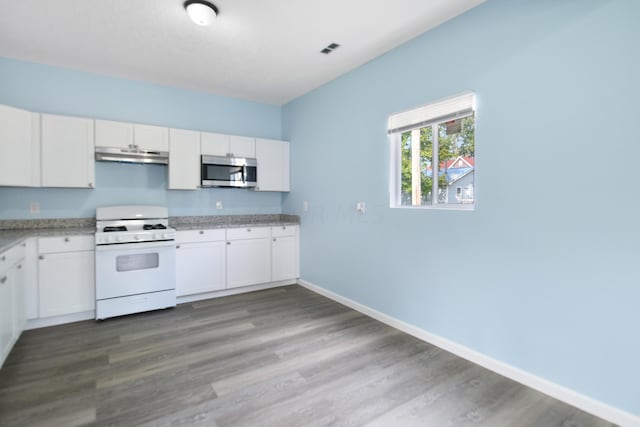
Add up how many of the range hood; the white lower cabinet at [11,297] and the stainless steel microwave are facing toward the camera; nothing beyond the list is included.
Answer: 2

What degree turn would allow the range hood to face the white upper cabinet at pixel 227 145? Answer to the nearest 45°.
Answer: approximately 90° to its left

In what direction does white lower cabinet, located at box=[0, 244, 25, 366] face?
to the viewer's right

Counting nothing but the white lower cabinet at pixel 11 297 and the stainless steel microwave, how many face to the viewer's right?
1

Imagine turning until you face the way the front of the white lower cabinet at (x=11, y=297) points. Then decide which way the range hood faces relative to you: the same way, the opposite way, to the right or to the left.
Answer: to the right

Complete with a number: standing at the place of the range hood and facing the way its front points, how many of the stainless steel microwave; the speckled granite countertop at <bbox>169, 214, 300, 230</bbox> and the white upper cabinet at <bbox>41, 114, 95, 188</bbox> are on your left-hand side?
2

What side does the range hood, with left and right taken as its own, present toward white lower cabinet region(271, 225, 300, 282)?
left

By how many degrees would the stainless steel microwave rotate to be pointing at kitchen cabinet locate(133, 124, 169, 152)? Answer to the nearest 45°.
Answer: approximately 90° to its right

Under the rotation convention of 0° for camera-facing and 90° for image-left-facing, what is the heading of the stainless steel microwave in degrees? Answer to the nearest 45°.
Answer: approximately 0°
